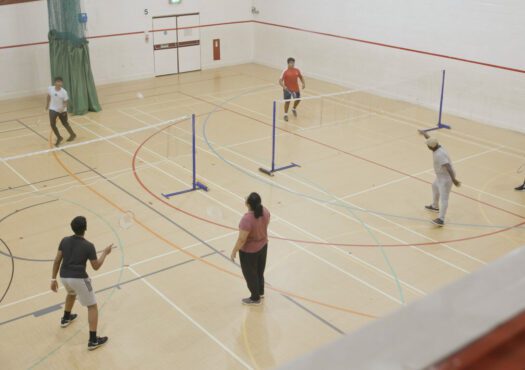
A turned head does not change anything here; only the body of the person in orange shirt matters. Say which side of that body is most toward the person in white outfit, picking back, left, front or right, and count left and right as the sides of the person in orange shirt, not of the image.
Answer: front

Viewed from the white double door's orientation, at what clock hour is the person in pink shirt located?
The person in pink shirt is roughly at 12 o'clock from the white double door.

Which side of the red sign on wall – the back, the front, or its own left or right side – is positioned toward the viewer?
front

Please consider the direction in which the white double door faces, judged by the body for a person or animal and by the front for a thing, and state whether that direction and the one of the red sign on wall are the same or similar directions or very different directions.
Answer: same or similar directions

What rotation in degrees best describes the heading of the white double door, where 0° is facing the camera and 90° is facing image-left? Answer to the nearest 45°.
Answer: approximately 0°

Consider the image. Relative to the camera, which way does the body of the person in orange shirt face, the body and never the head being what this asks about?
toward the camera

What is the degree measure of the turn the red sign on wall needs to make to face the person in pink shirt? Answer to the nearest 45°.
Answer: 0° — it already faces them

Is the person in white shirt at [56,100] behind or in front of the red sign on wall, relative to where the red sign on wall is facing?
in front

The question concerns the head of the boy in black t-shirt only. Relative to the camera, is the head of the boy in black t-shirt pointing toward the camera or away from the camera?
away from the camera

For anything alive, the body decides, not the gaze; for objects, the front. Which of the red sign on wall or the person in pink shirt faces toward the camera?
the red sign on wall

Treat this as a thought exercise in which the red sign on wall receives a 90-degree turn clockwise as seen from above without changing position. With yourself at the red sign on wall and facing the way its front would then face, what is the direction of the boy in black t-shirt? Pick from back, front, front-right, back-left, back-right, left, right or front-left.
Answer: left

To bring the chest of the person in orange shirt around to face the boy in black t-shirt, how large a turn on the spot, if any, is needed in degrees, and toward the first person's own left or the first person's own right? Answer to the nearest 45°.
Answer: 0° — they already face them

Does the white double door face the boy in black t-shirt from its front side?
yes

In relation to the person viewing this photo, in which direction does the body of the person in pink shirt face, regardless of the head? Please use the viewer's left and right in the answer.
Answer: facing away from the viewer and to the left of the viewer

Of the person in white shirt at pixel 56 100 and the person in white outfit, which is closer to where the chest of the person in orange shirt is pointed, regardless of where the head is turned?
the person in white outfit

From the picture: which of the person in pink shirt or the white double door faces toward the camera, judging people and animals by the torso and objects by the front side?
the white double door

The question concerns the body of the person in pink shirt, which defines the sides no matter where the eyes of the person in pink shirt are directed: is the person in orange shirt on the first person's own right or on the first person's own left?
on the first person's own right
